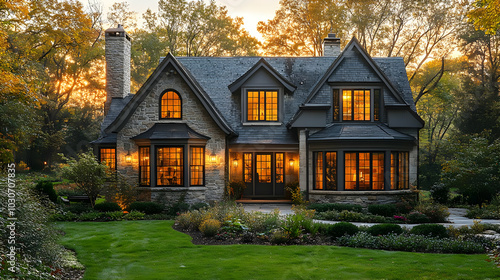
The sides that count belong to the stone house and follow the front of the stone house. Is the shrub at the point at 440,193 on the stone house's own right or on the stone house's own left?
on the stone house's own left

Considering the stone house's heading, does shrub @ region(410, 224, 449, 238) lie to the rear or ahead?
ahead

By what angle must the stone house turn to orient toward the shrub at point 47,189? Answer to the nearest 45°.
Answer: approximately 90° to its right

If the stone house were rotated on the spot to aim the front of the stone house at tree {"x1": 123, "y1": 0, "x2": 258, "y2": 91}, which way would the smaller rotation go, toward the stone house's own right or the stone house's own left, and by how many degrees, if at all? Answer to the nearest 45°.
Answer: approximately 180°

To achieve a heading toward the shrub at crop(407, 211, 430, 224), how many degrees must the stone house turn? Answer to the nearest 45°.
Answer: approximately 45° to its left

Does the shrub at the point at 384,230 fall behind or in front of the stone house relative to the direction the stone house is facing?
in front

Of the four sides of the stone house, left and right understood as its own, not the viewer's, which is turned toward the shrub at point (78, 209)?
right

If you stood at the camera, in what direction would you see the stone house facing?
facing the viewer

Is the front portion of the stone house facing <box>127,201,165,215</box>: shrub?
no

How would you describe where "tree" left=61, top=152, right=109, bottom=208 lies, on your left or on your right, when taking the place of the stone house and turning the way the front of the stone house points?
on your right

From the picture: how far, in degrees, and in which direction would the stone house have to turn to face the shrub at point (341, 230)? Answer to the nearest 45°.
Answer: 0° — it already faces it

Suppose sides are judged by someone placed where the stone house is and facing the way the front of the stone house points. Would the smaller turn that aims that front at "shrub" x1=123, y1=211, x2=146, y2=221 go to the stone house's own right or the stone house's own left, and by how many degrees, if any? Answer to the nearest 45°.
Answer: approximately 45° to the stone house's own right

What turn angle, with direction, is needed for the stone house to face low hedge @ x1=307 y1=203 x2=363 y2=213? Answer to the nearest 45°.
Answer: approximately 45° to its left

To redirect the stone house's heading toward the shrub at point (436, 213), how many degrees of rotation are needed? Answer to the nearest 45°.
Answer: approximately 45° to its left

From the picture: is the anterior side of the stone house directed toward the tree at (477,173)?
no
